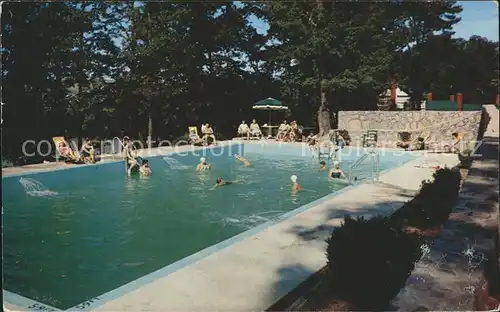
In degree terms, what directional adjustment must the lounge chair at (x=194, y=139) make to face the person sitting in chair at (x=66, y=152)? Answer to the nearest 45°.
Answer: approximately 90° to its right

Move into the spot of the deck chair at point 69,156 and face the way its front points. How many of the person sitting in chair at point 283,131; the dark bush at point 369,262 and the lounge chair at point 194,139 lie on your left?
2

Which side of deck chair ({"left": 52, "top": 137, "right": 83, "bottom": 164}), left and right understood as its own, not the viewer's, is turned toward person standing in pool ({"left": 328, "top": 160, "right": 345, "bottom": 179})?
front

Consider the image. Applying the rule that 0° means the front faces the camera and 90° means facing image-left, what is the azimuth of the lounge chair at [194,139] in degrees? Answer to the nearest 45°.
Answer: approximately 315°

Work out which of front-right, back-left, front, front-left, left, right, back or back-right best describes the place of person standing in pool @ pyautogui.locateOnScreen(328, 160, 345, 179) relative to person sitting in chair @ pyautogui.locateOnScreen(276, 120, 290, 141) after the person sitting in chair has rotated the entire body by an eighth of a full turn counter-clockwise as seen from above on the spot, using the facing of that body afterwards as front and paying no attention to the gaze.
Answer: front

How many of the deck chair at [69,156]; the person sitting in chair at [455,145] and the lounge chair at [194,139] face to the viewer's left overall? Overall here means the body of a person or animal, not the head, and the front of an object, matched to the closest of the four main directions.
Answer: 1

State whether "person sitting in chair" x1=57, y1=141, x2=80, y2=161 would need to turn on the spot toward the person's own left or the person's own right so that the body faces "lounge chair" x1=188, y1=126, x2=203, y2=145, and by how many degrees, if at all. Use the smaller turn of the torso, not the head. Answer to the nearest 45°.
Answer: approximately 90° to the person's own left

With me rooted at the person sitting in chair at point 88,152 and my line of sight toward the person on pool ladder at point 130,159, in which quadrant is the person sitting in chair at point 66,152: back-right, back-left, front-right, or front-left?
back-right

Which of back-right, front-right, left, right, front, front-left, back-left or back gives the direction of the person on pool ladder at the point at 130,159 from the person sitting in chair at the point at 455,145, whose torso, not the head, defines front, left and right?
front-left

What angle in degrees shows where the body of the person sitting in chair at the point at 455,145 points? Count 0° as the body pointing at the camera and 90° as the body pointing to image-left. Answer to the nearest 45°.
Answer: approximately 90°

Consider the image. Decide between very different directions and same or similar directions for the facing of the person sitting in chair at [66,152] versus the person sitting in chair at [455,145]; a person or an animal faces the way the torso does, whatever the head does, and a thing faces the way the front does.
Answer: very different directions

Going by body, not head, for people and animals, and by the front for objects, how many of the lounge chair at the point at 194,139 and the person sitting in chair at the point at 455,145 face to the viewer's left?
1
